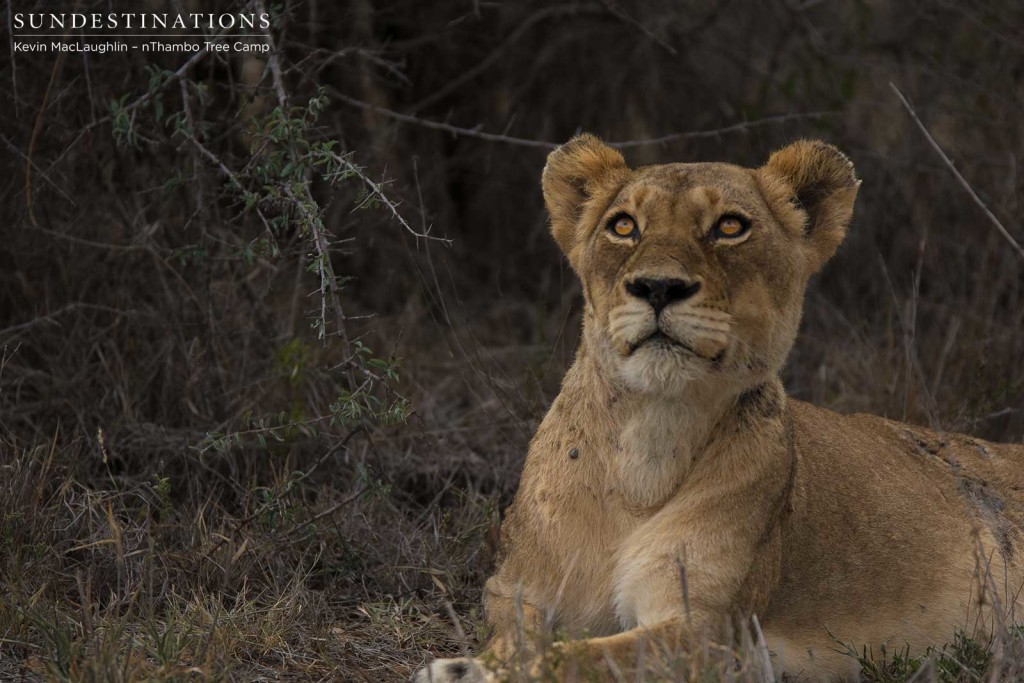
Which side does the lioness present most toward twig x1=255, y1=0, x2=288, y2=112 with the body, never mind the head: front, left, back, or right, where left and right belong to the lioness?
right

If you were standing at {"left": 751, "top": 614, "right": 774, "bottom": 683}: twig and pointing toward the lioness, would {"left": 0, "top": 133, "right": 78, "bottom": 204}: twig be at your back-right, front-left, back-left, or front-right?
front-left

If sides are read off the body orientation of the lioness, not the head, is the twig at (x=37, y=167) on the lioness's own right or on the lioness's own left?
on the lioness's own right

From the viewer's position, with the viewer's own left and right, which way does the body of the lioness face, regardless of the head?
facing the viewer and to the left of the viewer

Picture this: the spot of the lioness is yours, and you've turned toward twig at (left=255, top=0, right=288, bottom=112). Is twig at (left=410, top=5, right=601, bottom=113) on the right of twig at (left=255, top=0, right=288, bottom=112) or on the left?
right

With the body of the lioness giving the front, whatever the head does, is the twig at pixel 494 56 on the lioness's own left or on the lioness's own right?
on the lioness's own right

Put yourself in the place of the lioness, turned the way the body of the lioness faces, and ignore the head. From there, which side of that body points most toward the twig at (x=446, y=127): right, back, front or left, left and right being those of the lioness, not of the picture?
right

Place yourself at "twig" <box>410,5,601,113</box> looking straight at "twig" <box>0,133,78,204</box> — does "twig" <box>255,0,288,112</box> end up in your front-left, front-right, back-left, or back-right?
front-left
